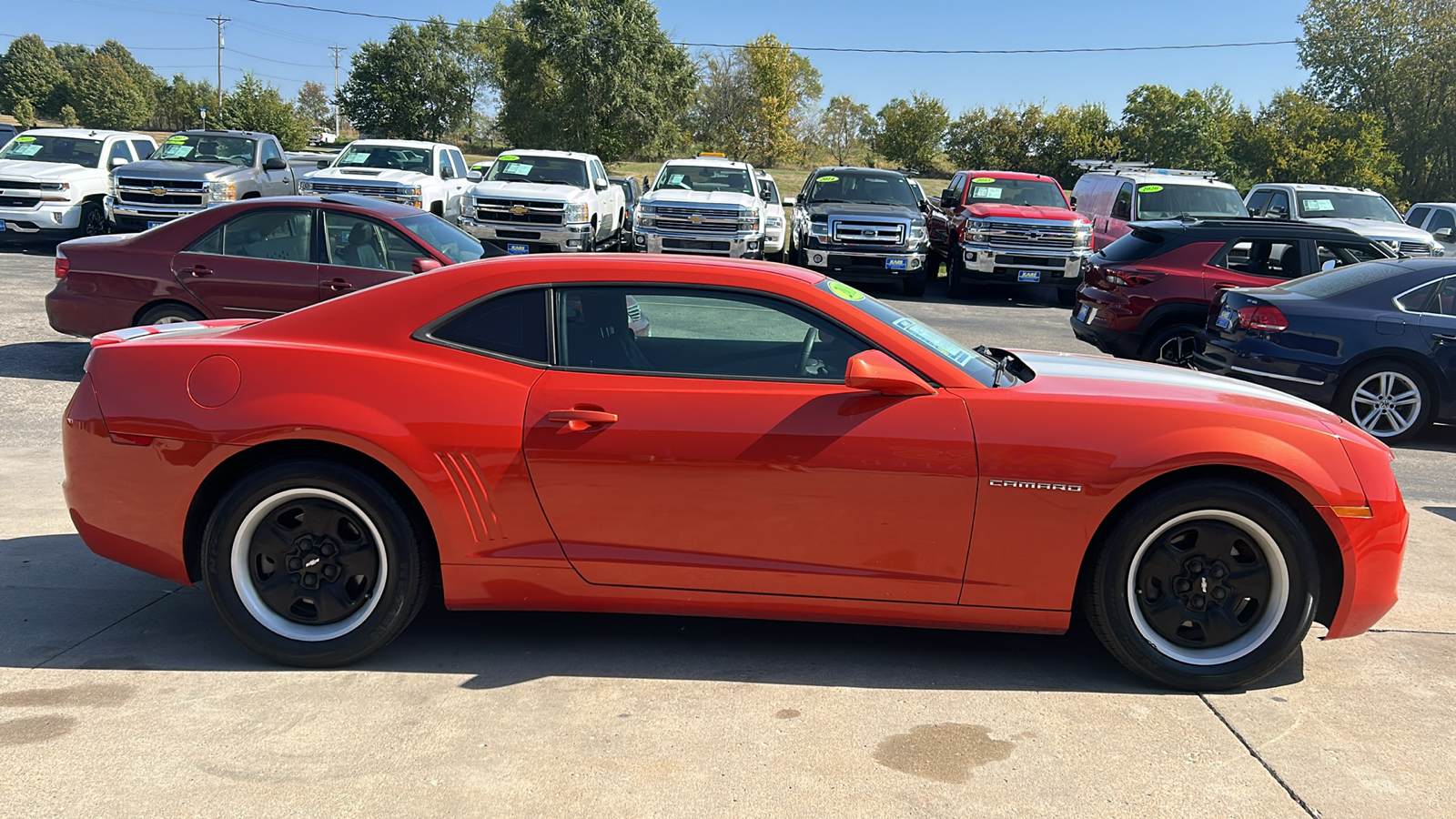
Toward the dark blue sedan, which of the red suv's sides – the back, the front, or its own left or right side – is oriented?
right

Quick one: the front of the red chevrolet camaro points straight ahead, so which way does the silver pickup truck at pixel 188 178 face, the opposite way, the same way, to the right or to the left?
to the right

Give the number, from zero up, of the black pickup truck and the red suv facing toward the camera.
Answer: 1

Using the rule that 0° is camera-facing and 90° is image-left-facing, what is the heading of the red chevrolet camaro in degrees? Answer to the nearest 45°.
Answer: approximately 270°

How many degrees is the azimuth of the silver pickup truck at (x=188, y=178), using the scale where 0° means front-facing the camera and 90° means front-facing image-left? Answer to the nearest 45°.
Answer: approximately 45°

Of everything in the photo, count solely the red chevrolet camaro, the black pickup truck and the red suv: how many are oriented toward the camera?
1

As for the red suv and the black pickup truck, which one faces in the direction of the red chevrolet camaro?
the black pickup truck

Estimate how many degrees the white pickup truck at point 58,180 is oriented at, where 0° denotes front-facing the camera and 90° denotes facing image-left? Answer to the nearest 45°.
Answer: approximately 45°

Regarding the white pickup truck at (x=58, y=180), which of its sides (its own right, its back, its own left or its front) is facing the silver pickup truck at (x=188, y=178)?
left

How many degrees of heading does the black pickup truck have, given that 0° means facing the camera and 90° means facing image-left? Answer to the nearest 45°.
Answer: approximately 0°

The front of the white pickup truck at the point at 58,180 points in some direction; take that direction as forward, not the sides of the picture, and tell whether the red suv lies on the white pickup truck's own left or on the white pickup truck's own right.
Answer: on the white pickup truck's own left

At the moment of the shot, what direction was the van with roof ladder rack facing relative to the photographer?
facing the viewer and to the right of the viewer

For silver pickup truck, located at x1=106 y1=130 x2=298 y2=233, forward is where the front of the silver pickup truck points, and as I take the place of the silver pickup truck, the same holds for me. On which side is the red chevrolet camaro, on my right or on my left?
on my left
